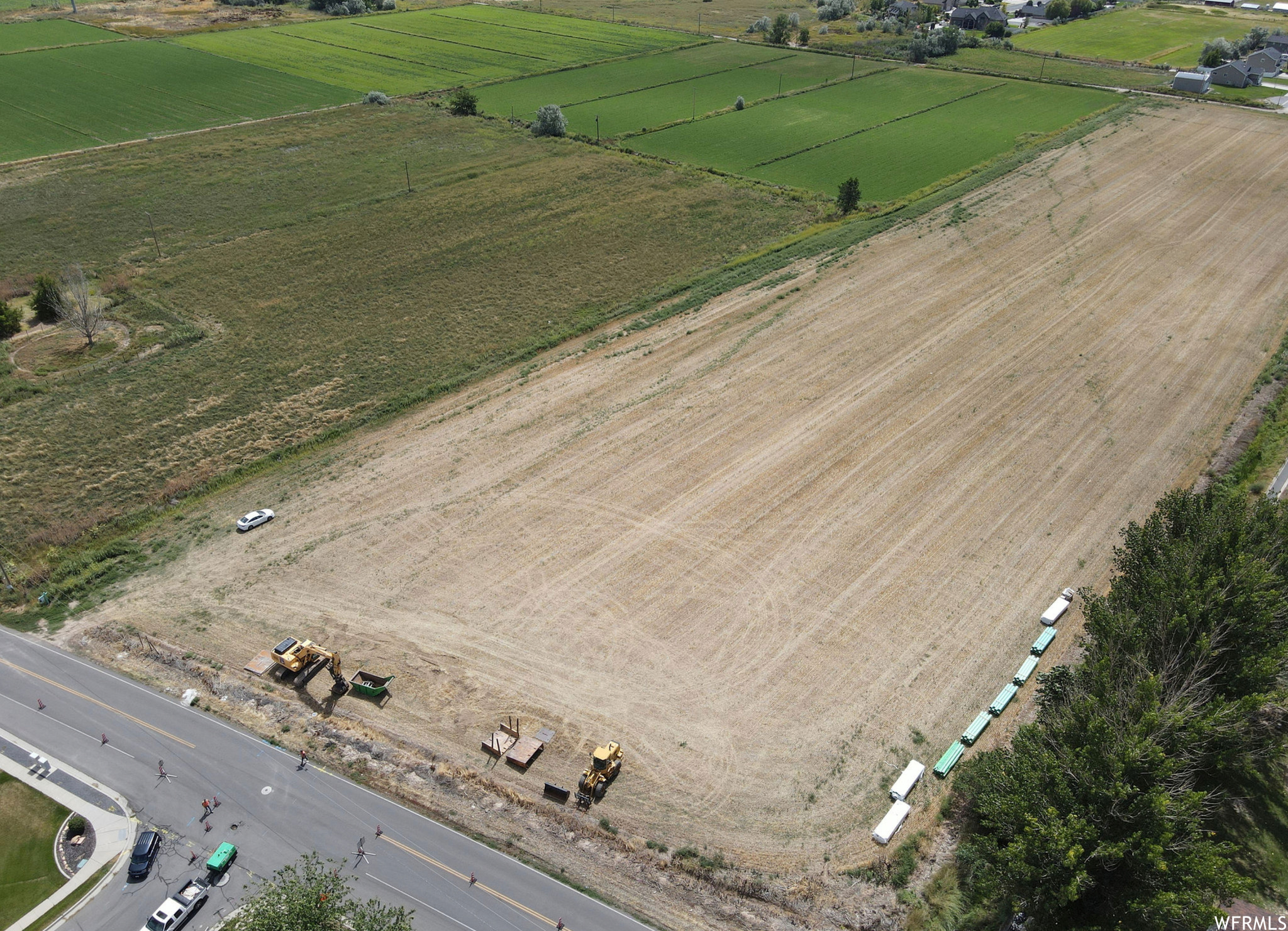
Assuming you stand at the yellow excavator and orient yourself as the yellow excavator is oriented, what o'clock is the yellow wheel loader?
The yellow wheel loader is roughly at 12 o'clock from the yellow excavator.

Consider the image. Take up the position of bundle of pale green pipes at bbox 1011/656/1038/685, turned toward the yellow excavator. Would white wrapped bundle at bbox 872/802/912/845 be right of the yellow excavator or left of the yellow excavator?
left

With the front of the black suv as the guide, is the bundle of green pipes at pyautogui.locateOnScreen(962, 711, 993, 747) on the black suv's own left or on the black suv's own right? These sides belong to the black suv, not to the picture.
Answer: on the black suv's own left

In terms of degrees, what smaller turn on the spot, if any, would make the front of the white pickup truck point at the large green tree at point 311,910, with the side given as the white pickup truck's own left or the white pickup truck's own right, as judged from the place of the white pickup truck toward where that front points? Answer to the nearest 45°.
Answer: approximately 90° to the white pickup truck's own left

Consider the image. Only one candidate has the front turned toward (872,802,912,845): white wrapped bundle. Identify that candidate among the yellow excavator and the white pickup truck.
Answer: the yellow excavator

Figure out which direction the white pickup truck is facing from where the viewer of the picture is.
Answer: facing the viewer and to the left of the viewer

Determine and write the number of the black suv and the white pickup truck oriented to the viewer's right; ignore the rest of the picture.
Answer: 0

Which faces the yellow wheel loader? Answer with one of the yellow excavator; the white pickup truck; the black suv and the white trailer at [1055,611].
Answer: the yellow excavator

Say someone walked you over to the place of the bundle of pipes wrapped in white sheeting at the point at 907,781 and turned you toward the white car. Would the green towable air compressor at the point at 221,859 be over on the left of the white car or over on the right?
left

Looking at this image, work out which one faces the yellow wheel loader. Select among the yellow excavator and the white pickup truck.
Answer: the yellow excavator

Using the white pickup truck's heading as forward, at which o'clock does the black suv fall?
The black suv is roughly at 4 o'clock from the white pickup truck.

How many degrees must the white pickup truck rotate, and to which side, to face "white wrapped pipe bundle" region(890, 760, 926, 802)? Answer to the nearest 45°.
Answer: approximately 135° to its left

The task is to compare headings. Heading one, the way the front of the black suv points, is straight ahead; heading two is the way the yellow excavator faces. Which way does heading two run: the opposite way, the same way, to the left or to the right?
to the left

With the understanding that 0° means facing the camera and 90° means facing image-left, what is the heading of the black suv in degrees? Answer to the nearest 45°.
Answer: approximately 45°
